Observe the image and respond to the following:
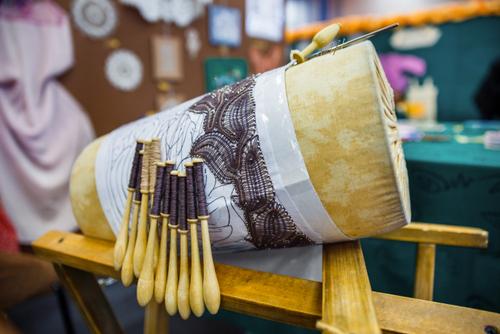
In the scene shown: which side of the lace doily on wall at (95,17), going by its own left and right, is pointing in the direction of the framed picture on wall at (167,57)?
left

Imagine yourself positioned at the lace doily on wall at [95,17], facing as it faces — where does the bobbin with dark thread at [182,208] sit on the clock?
The bobbin with dark thread is roughly at 12 o'clock from the lace doily on wall.

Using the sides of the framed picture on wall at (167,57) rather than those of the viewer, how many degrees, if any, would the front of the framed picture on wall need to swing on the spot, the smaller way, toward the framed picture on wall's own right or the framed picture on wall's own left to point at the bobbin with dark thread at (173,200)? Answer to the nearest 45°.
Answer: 0° — it already faces it

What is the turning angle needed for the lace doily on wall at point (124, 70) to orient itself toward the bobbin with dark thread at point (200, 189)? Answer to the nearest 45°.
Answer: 0° — it already faces it

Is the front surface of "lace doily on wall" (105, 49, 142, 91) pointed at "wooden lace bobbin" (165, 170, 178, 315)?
yes

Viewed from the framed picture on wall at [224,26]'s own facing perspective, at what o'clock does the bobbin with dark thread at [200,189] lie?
The bobbin with dark thread is roughly at 12 o'clock from the framed picture on wall.

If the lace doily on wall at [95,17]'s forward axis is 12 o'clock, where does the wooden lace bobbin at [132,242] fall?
The wooden lace bobbin is roughly at 12 o'clock from the lace doily on wall.

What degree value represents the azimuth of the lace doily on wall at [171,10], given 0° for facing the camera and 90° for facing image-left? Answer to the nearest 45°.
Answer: approximately 0°

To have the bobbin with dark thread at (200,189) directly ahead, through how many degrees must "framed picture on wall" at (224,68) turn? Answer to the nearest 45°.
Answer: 0° — it already faces it
